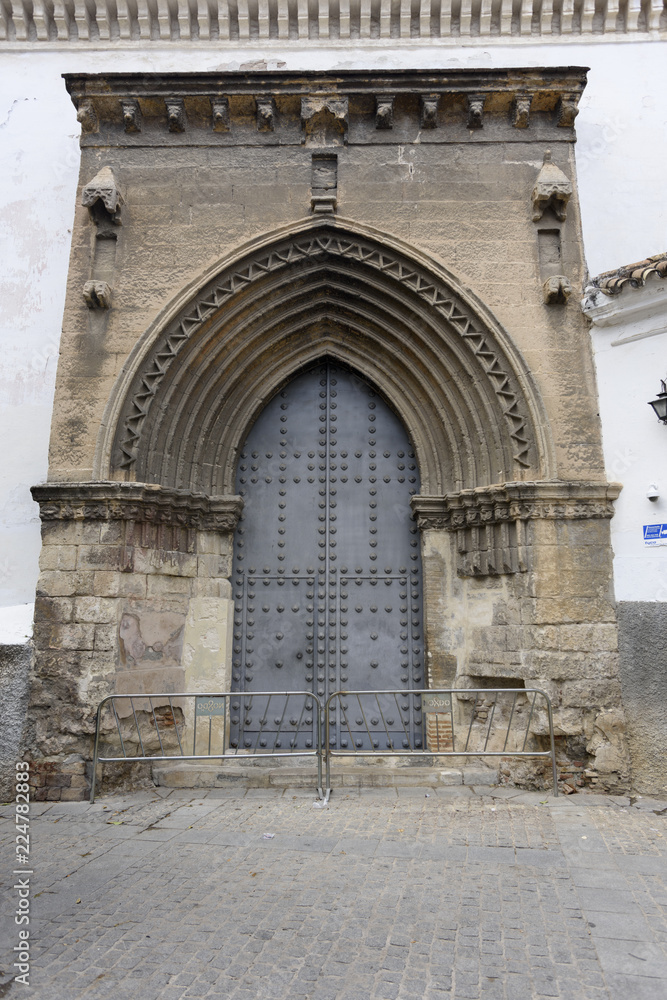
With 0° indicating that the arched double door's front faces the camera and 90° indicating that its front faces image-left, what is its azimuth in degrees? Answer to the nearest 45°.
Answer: approximately 0°

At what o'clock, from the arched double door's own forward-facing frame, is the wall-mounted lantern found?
The wall-mounted lantern is roughly at 10 o'clock from the arched double door.

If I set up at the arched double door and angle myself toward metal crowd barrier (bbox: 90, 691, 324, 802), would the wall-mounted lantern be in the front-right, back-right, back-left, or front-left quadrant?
back-left
